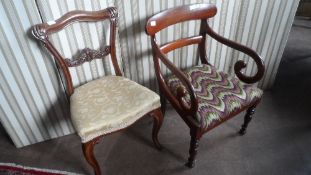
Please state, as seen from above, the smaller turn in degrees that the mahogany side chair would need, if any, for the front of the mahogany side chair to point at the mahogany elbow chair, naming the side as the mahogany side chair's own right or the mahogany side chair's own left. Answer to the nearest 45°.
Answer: approximately 45° to the mahogany side chair's own left

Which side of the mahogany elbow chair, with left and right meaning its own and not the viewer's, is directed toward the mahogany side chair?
right

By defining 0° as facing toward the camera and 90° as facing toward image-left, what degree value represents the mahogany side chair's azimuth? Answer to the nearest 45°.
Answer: approximately 315°

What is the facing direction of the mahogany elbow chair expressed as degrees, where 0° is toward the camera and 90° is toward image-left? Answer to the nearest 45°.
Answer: approximately 315°
